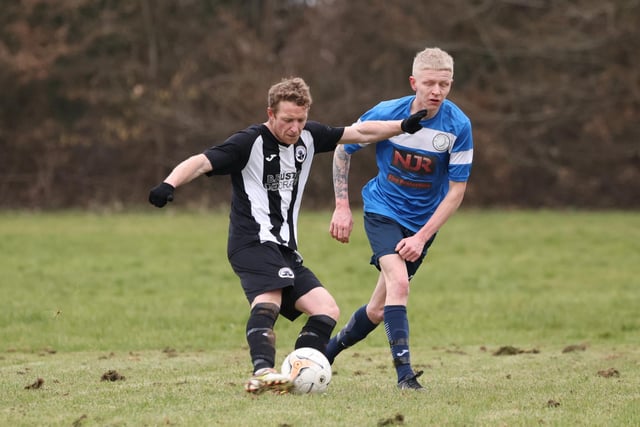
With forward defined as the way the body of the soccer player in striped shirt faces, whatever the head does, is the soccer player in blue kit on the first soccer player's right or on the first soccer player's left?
on the first soccer player's left

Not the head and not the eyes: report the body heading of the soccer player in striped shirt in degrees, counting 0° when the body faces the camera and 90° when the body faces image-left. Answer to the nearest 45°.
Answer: approximately 315°
